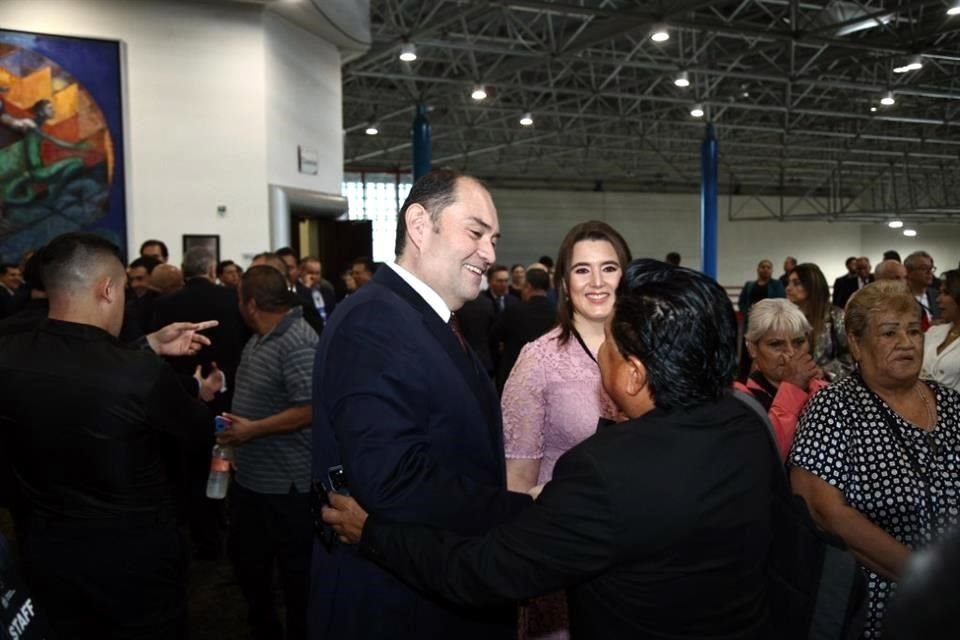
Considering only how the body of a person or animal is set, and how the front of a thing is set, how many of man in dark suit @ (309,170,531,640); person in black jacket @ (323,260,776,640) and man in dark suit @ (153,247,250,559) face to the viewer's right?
1

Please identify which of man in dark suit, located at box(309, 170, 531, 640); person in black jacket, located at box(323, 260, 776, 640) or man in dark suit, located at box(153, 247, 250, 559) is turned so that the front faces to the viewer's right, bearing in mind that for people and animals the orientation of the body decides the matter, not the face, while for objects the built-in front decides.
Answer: man in dark suit, located at box(309, 170, 531, 640)

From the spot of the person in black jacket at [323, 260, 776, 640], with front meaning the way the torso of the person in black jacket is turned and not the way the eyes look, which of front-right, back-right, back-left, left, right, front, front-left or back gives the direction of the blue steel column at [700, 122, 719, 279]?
front-right

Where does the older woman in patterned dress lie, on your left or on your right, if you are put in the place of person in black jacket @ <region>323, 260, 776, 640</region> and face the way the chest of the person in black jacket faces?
on your right

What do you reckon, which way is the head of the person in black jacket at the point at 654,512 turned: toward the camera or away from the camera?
away from the camera

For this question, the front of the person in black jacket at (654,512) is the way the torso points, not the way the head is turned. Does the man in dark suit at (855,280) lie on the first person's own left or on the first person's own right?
on the first person's own right

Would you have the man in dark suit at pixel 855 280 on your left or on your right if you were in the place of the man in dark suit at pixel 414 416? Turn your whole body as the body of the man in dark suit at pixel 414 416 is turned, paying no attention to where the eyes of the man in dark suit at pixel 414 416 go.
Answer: on your left

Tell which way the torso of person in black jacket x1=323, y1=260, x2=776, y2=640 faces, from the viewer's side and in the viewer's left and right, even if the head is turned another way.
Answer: facing away from the viewer and to the left of the viewer

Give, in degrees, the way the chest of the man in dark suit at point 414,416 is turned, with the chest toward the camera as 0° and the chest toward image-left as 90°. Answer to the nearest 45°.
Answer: approximately 270°
